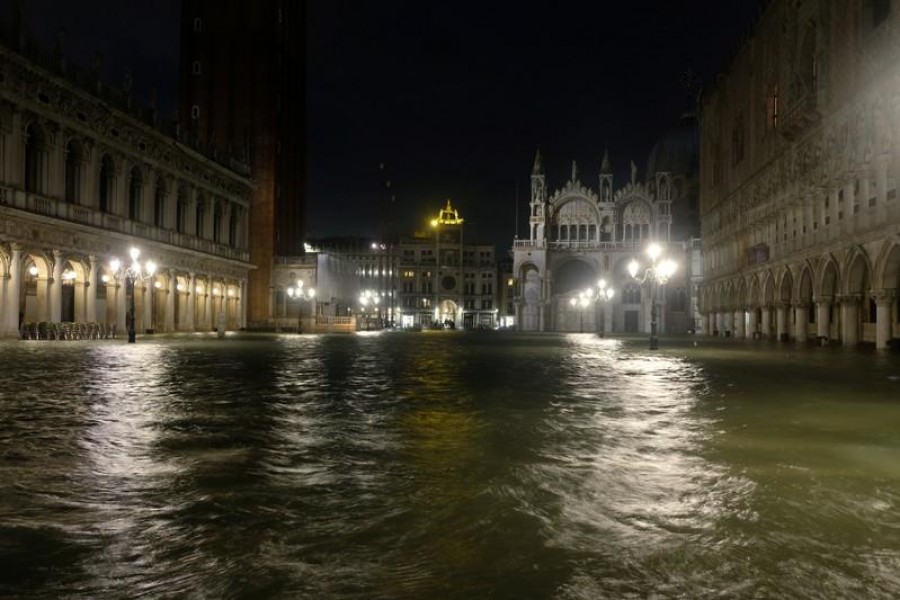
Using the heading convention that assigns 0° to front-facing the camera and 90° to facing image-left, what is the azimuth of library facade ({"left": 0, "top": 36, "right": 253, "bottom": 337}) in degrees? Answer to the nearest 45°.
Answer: approximately 315°

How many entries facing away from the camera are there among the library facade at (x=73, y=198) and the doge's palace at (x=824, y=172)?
0

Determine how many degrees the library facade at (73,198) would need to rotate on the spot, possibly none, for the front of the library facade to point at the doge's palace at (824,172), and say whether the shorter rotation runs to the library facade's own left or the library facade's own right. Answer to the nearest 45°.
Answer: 0° — it already faces it

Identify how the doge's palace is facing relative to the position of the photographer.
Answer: facing the viewer and to the left of the viewer

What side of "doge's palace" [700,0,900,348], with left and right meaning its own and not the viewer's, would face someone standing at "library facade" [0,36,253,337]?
front
